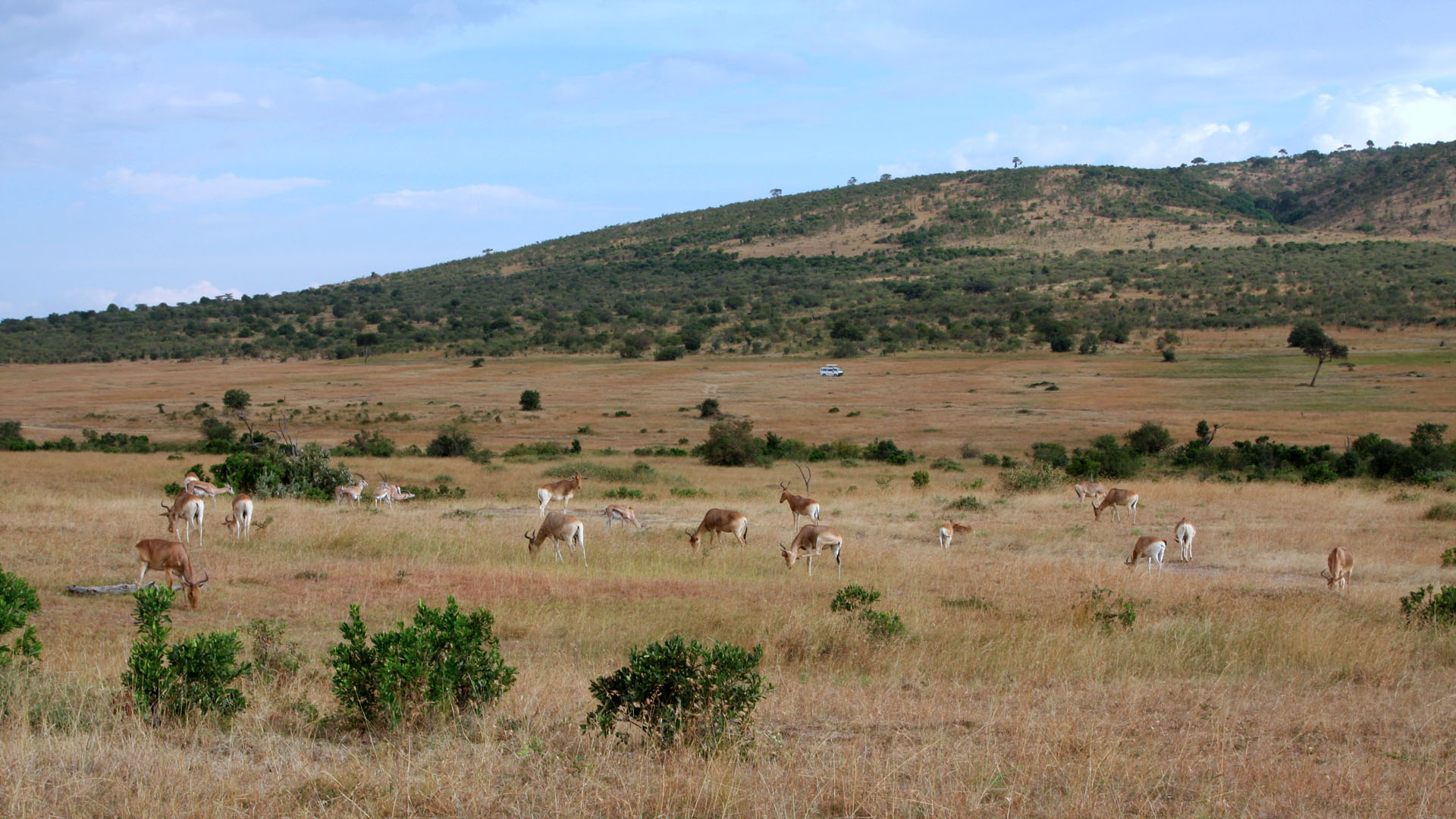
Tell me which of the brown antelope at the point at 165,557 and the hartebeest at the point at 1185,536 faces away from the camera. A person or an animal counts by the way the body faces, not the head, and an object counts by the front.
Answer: the hartebeest

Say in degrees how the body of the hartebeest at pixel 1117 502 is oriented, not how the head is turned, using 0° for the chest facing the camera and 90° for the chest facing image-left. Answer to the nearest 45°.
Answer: approximately 90°

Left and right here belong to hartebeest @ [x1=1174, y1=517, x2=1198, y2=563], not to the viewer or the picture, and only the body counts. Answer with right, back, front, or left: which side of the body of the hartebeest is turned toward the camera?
back

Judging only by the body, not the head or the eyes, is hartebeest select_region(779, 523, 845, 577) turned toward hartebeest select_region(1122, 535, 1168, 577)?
no

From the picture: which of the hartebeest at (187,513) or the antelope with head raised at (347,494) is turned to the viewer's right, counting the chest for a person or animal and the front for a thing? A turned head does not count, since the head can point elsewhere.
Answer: the antelope with head raised

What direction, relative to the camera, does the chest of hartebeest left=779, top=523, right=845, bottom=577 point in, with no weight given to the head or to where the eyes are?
to the viewer's left

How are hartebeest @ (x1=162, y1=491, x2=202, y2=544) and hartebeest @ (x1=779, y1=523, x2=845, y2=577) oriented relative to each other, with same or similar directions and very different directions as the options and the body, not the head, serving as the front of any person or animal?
same or similar directions

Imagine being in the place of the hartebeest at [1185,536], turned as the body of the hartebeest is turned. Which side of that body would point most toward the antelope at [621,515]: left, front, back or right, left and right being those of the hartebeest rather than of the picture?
left

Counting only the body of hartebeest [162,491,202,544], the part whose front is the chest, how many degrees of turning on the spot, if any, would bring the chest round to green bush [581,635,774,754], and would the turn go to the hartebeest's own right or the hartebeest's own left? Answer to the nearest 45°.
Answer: approximately 135° to the hartebeest's own left

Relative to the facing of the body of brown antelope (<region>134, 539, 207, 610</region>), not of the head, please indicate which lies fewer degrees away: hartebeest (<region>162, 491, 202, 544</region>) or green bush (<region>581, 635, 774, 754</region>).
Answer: the green bush

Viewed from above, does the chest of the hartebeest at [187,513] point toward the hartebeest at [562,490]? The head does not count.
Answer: no

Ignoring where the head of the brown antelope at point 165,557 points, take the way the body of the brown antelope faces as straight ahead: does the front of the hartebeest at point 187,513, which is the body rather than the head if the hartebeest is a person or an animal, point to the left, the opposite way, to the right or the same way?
the opposite way
